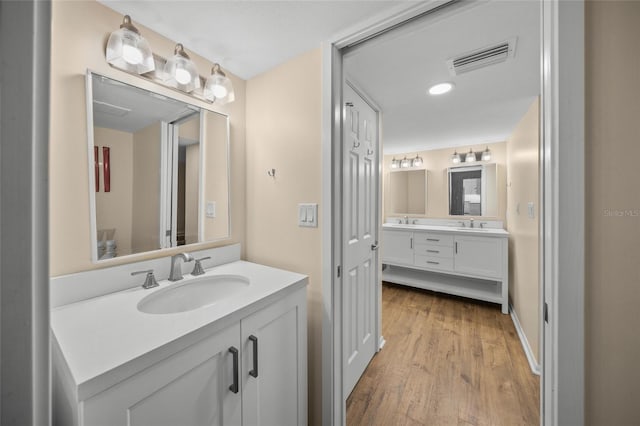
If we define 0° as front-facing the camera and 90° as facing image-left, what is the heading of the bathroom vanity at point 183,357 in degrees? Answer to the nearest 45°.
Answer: approximately 315°

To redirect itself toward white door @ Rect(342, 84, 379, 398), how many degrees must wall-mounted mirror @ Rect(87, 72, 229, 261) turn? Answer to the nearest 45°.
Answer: approximately 45° to its left

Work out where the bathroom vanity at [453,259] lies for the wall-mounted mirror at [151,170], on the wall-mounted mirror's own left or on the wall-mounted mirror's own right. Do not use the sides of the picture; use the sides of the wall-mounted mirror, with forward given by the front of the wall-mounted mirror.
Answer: on the wall-mounted mirror's own left

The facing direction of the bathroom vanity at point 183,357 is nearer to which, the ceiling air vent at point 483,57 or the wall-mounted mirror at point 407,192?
the ceiling air vent

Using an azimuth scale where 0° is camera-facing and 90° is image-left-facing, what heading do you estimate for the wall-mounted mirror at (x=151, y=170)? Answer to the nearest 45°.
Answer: approximately 315°
